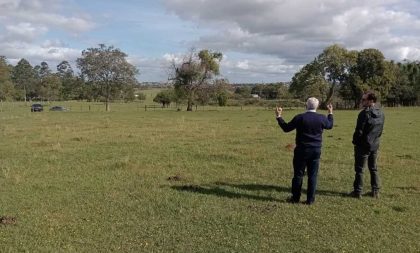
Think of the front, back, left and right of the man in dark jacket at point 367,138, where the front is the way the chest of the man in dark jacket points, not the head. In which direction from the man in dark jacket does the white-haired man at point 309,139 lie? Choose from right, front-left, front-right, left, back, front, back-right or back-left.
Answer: left

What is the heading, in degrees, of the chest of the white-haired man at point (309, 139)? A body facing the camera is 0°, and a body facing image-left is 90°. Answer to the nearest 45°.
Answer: approximately 180°

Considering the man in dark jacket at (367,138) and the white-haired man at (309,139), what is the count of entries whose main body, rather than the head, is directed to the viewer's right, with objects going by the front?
0

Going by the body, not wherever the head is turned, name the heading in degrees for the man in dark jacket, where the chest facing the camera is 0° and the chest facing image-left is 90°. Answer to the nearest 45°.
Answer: approximately 135°

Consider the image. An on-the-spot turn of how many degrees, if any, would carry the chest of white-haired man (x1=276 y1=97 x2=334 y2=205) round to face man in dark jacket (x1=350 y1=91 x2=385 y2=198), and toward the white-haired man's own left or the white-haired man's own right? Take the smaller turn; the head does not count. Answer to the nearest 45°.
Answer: approximately 45° to the white-haired man's own right
